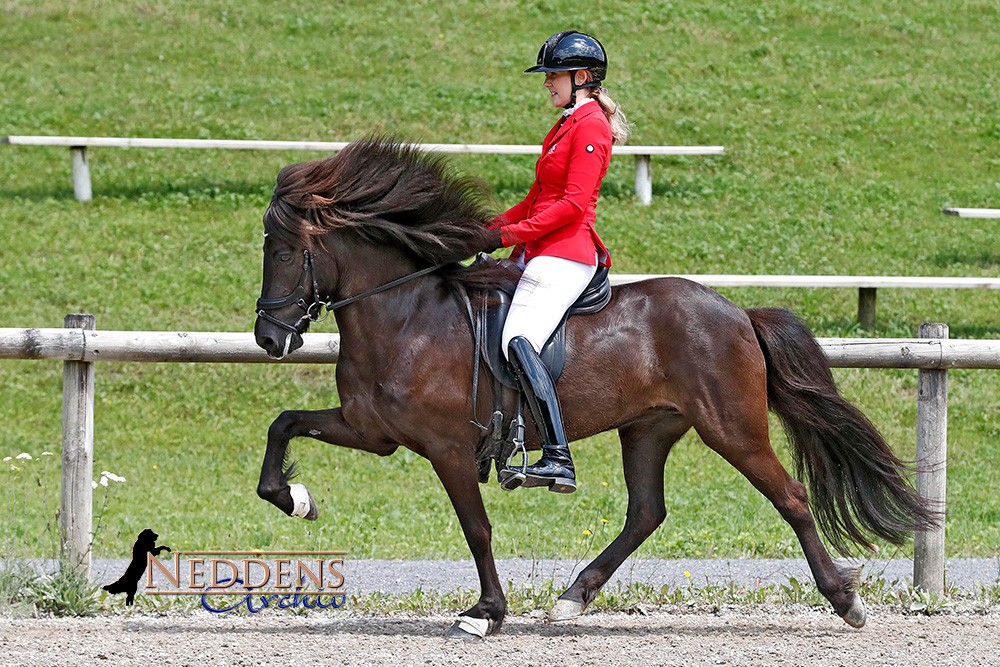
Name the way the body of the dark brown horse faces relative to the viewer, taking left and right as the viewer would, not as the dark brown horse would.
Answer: facing to the left of the viewer

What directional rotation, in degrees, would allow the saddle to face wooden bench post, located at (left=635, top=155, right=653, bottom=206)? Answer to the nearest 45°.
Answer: approximately 90° to its right

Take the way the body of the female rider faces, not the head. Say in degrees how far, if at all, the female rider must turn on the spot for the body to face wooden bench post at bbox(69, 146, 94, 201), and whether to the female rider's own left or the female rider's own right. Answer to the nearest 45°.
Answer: approximately 45° to the female rider's own right

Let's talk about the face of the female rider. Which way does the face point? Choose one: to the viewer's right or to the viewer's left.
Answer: to the viewer's left

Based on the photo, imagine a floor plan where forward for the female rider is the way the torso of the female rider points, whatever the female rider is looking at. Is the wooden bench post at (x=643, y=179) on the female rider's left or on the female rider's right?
on the female rider's right

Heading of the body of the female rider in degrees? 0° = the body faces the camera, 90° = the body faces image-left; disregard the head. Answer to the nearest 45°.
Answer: approximately 90°

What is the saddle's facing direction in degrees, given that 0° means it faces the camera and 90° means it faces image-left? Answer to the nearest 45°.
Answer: approximately 90°

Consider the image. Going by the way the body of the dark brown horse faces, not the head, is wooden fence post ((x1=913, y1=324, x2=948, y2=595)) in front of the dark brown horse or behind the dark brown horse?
behind
